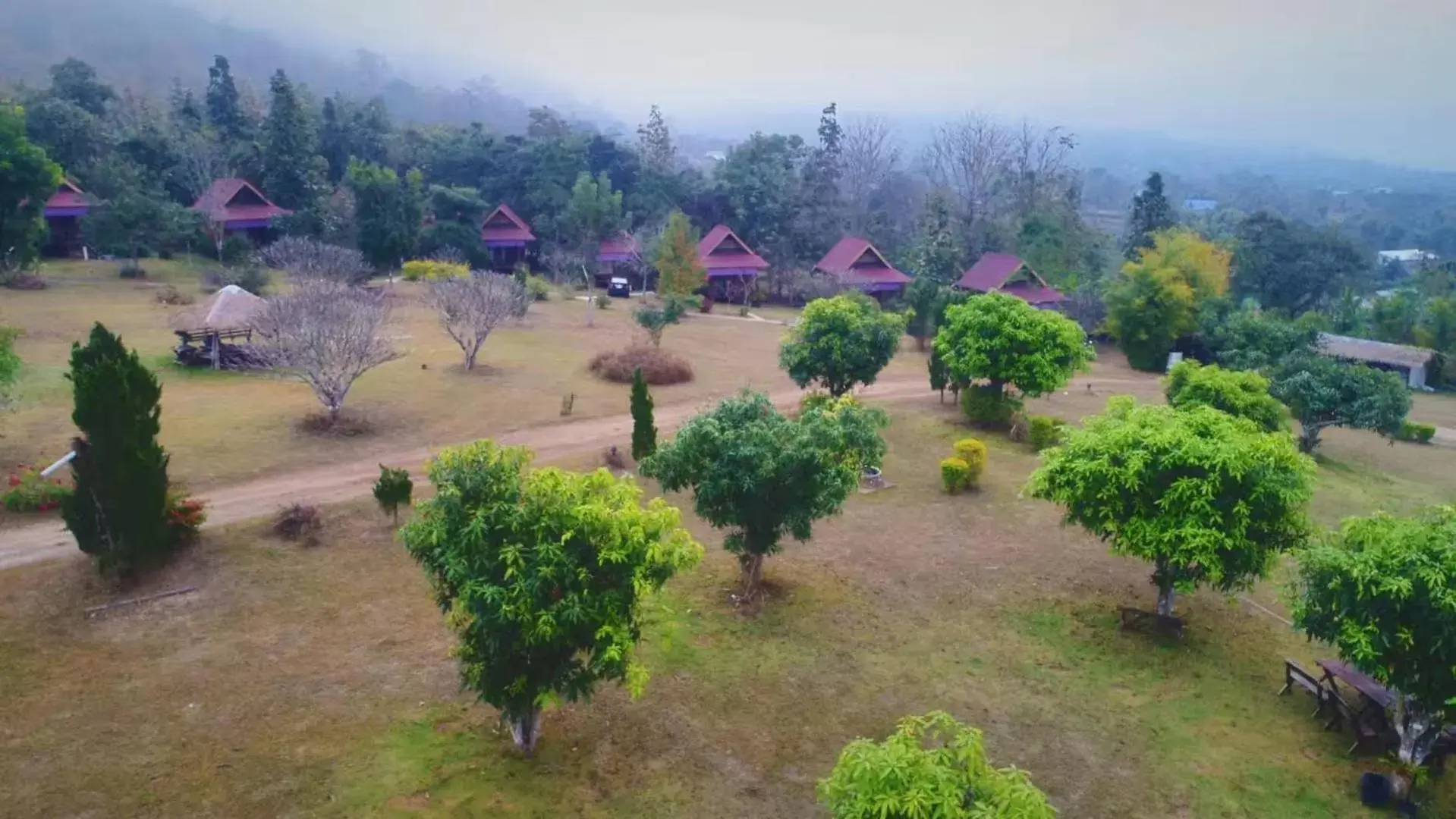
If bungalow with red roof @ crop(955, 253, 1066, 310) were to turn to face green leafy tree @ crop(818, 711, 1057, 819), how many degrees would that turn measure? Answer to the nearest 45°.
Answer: approximately 45° to its right

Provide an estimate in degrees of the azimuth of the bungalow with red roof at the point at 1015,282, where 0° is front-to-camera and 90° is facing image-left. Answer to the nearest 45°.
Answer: approximately 315°

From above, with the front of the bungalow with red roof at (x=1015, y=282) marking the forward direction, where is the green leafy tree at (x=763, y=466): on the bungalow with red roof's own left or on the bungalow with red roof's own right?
on the bungalow with red roof's own right

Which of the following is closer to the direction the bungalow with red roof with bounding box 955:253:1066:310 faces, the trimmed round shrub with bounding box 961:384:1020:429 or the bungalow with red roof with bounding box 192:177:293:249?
the trimmed round shrub

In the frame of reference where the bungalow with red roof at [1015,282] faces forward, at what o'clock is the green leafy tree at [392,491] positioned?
The green leafy tree is roughly at 2 o'clock from the bungalow with red roof.

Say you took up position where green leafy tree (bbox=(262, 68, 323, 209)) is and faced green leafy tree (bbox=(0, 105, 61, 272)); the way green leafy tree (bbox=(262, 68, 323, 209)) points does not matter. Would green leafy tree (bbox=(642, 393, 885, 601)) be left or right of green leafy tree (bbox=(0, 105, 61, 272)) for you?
left

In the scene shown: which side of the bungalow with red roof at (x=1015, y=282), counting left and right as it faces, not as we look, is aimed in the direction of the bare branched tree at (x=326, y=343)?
right

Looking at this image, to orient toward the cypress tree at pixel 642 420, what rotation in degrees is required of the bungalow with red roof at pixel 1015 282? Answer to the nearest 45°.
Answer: approximately 45° to its right

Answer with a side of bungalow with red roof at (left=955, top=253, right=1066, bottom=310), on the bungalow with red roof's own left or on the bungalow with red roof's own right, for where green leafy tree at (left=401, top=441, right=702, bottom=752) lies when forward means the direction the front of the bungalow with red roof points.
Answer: on the bungalow with red roof's own right

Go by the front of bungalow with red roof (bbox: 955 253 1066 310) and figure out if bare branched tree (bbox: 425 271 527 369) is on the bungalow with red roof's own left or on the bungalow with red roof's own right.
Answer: on the bungalow with red roof's own right

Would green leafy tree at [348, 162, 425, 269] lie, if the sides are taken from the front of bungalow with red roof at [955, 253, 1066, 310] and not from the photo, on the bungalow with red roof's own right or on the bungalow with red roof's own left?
on the bungalow with red roof's own right
